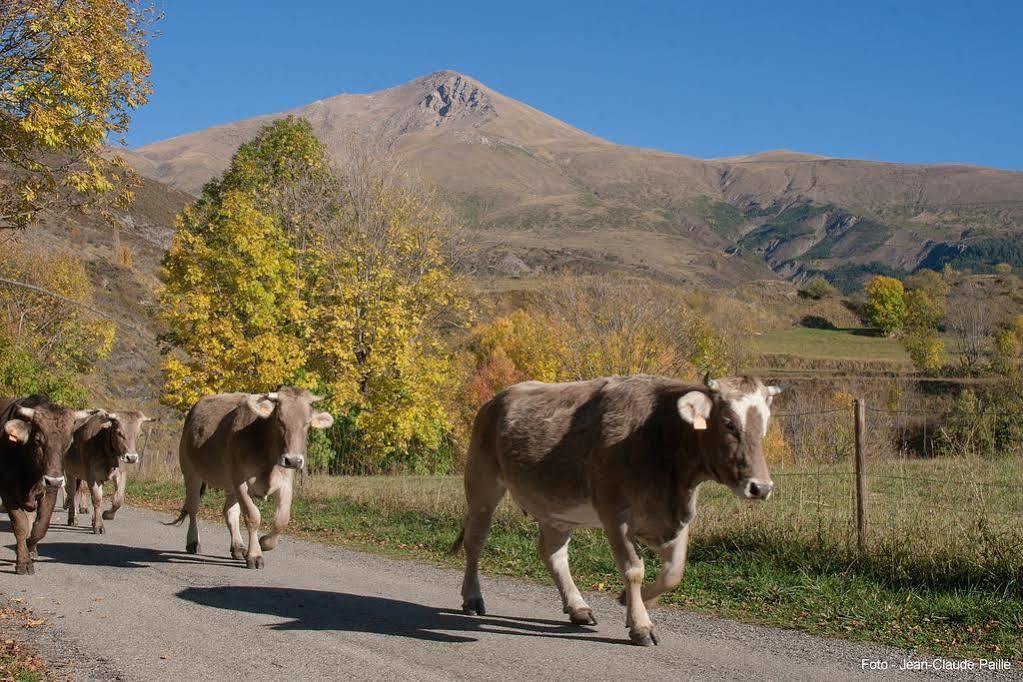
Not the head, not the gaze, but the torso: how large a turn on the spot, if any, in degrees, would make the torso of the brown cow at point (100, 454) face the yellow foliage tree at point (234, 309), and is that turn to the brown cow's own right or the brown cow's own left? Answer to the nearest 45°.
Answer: approximately 135° to the brown cow's own left

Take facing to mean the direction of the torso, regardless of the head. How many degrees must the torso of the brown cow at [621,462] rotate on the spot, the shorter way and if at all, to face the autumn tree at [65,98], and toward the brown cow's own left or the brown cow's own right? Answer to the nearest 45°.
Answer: approximately 180°

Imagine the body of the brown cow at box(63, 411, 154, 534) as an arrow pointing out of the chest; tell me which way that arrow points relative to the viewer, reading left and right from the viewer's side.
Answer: facing the viewer and to the right of the viewer

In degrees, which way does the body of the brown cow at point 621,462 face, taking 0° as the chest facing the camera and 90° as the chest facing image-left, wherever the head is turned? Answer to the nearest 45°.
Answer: approximately 315°

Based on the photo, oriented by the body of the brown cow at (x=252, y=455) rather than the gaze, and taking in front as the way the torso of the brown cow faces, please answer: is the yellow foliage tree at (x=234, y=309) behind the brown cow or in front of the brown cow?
behind

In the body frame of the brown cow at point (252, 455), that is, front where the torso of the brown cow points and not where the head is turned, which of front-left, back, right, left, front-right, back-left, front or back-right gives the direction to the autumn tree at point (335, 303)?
back-left

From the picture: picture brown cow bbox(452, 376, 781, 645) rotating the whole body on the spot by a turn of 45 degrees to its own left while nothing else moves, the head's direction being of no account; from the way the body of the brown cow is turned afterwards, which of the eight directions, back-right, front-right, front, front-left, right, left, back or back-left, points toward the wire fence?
front-left

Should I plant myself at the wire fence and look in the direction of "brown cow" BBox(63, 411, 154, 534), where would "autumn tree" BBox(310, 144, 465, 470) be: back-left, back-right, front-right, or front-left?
front-right

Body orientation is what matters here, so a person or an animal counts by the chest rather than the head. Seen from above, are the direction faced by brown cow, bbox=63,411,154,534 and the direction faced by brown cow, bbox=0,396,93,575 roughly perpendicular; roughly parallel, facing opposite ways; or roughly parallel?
roughly parallel

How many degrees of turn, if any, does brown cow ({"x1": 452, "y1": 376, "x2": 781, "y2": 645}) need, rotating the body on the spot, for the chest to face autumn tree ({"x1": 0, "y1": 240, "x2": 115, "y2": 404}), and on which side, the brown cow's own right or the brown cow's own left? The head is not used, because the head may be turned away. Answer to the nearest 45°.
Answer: approximately 180°

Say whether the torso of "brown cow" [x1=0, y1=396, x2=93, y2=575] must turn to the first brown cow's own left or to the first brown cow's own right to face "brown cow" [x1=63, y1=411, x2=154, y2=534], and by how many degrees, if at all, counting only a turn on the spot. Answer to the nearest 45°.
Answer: approximately 135° to the first brown cow's own left

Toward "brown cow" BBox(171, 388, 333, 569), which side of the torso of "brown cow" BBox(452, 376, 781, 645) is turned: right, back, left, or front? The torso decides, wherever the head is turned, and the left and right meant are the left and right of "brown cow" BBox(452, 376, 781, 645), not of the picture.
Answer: back

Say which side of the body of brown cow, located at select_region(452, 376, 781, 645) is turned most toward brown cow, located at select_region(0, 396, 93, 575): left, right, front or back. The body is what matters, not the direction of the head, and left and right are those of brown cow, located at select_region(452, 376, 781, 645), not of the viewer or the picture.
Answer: back
